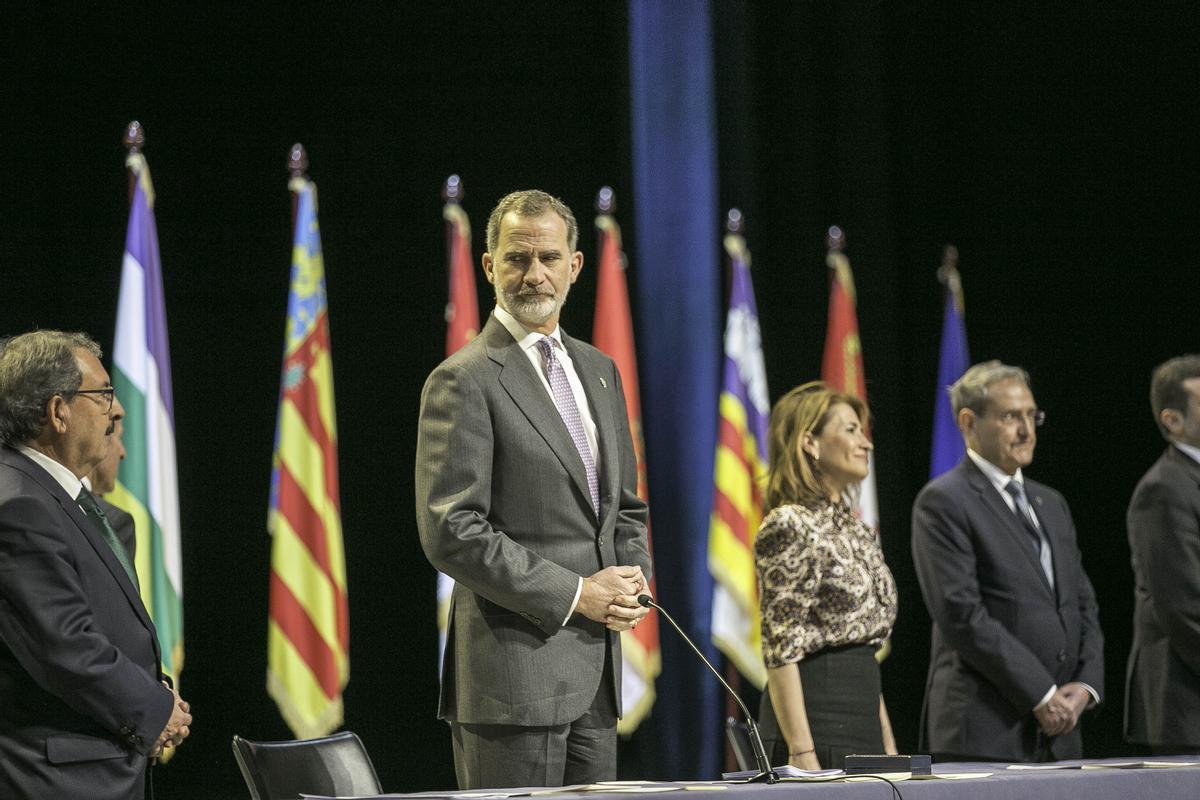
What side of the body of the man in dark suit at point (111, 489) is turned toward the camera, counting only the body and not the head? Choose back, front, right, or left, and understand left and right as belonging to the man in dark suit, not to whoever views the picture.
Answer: right

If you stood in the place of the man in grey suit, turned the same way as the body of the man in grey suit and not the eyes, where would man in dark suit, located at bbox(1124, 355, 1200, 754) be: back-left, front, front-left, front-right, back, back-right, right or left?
left

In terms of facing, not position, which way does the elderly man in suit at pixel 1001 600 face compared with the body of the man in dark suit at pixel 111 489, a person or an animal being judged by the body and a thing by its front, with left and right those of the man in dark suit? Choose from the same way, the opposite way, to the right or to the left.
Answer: to the right

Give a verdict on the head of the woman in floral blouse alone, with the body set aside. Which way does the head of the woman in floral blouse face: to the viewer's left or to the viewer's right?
to the viewer's right

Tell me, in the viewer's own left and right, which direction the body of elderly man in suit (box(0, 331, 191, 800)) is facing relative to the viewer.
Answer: facing to the right of the viewer

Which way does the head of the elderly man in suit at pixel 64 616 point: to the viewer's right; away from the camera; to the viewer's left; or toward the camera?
to the viewer's right

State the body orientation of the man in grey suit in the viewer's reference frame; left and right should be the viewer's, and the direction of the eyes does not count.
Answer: facing the viewer and to the right of the viewer

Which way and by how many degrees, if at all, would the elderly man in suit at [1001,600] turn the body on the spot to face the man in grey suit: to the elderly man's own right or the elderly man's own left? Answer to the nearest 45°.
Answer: approximately 90° to the elderly man's own right

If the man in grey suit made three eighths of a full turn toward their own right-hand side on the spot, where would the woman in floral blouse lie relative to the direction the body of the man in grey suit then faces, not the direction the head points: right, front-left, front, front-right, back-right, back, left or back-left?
back-right

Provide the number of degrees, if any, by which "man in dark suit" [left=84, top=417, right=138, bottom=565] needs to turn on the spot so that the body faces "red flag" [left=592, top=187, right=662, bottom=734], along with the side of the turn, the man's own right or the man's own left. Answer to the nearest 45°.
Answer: approximately 45° to the man's own left
